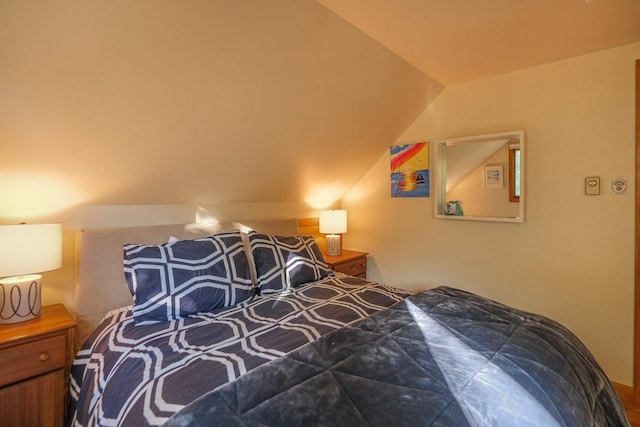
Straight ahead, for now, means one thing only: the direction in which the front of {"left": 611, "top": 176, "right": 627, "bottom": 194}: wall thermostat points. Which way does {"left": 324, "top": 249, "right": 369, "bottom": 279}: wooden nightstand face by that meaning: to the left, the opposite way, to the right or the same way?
to the left

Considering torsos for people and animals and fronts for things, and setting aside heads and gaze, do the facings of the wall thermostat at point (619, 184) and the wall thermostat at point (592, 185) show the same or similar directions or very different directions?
same or similar directions

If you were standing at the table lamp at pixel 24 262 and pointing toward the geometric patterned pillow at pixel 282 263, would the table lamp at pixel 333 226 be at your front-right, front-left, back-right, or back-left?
front-left

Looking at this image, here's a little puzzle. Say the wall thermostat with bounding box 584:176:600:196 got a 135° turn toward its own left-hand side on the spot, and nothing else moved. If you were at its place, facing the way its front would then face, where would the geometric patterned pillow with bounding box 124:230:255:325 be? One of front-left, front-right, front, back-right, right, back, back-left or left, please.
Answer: back

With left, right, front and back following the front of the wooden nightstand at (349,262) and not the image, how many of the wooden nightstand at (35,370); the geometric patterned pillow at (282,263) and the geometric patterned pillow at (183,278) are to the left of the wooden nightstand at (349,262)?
0

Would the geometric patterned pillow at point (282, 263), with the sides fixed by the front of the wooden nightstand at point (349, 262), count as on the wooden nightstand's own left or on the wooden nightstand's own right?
on the wooden nightstand's own right

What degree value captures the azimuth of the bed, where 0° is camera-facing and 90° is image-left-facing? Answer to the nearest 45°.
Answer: approximately 315°

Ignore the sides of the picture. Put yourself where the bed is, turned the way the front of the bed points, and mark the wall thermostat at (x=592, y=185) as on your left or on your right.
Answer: on your left

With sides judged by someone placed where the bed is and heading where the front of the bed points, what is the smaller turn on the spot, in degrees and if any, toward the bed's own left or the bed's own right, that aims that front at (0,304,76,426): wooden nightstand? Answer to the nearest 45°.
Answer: approximately 135° to the bed's own right

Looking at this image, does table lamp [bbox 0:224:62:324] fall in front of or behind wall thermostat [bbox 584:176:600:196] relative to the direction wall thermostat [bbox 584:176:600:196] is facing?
in front

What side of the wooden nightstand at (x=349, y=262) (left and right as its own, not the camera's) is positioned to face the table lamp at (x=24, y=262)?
right

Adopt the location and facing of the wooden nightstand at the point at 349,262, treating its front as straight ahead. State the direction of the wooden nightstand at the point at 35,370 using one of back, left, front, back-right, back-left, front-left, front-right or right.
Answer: right

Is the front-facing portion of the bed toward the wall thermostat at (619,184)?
no

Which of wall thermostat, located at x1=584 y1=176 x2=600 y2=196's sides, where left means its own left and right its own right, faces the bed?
front

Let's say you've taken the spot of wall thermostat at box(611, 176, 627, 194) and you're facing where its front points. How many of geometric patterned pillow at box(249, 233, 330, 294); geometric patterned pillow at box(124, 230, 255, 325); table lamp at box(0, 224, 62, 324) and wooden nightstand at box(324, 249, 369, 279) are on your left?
0

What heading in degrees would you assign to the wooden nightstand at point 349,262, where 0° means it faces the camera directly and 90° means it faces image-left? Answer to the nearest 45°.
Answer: approximately 315°
